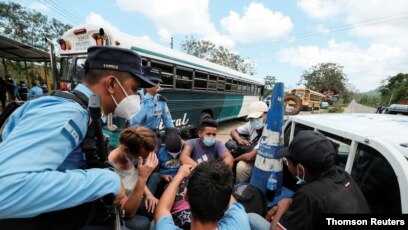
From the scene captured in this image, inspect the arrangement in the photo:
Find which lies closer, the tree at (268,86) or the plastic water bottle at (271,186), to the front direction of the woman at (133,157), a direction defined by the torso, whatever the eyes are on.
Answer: the plastic water bottle

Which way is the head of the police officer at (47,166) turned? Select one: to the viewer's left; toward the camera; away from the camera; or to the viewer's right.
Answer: to the viewer's right

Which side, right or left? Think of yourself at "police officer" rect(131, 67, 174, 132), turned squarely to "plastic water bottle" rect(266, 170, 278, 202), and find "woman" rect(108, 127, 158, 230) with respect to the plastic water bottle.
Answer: right

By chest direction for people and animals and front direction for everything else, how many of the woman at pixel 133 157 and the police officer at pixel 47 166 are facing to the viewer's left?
0

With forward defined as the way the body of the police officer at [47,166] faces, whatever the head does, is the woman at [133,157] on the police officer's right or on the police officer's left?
on the police officer's left

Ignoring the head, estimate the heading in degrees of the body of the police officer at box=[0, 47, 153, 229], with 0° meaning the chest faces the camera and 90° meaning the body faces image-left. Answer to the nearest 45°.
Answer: approximately 270°

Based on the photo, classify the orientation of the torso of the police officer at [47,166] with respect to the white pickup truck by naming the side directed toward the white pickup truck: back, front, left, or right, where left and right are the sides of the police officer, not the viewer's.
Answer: front

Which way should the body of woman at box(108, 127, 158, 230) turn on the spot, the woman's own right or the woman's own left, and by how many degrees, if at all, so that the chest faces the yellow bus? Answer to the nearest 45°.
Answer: approximately 90° to the woman's own left
